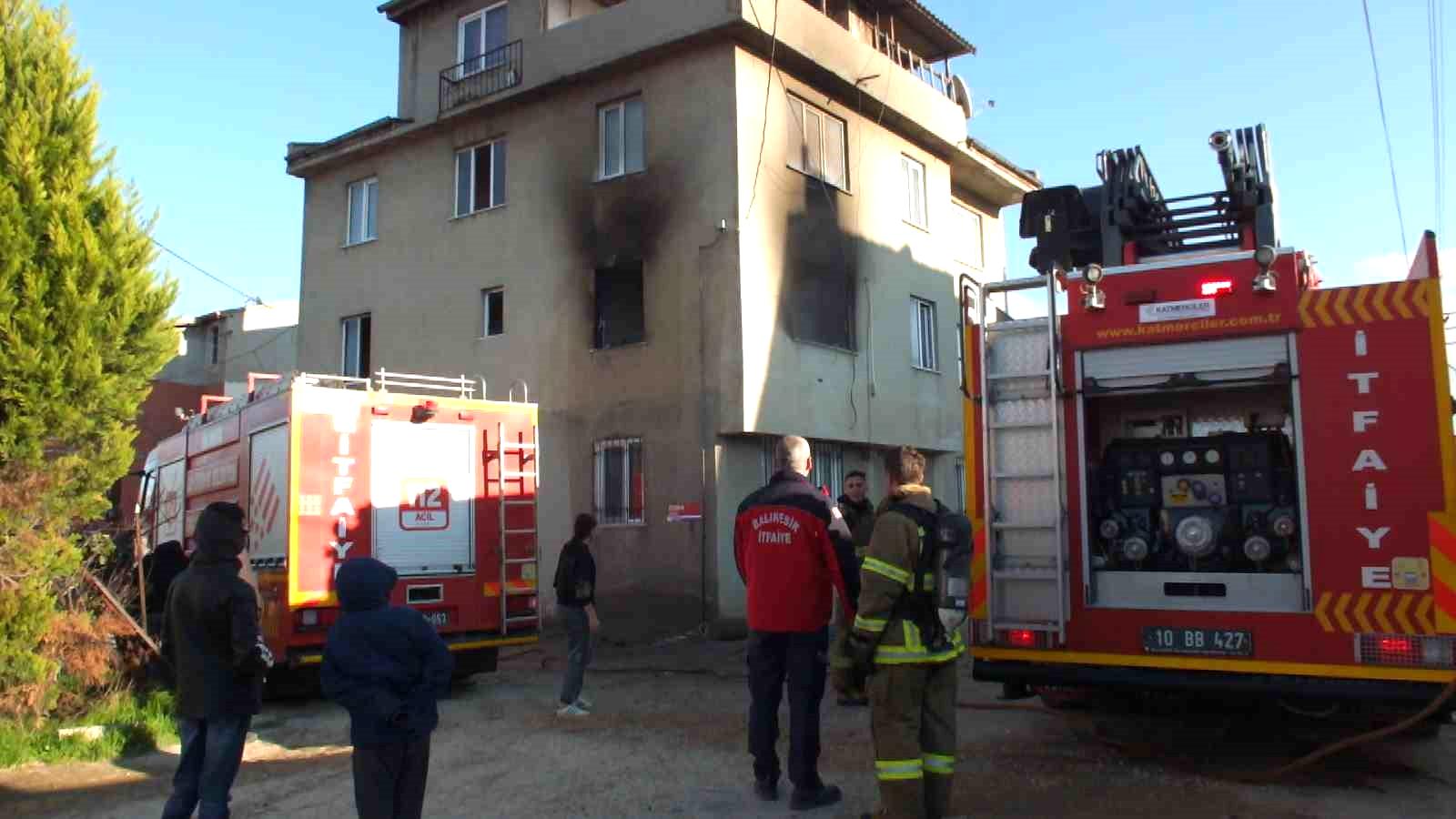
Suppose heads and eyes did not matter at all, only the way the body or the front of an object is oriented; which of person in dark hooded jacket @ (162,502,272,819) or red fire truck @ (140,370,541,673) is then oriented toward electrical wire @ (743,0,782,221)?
the person in dark hooded jacket

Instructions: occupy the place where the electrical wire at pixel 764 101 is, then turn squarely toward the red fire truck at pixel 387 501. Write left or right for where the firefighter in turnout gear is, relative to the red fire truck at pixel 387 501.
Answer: left

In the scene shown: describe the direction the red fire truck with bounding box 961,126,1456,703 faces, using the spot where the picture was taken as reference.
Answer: facing away from the viewer

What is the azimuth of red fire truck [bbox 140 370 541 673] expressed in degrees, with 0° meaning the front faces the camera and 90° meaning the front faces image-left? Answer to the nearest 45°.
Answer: approximately 135°

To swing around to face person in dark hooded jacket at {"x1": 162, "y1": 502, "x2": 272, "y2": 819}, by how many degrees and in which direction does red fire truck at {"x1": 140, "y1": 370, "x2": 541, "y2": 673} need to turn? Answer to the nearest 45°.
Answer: approximately 135° to its left

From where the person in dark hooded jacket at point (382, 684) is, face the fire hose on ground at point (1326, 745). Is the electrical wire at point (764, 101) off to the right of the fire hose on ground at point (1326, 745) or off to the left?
left

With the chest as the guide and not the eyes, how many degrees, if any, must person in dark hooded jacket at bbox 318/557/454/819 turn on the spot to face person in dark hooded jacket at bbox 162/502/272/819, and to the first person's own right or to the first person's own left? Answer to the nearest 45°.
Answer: approximately 45° to the first person's own left

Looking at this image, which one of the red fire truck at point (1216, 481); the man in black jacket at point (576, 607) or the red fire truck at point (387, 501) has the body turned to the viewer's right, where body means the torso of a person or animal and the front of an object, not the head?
the man in black jacket

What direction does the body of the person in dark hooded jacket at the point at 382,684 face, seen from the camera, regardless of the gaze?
away from the camera

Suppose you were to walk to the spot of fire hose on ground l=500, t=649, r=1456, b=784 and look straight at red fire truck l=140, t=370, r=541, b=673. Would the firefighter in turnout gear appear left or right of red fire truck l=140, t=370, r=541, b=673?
left

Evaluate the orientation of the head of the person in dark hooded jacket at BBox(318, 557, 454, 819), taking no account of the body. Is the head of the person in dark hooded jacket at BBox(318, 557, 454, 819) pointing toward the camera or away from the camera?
away from the camera

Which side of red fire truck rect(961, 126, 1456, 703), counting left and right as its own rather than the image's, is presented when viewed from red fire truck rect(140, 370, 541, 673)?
left

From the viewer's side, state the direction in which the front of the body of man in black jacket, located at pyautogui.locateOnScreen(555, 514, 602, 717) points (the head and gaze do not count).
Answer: to the viewer's right
